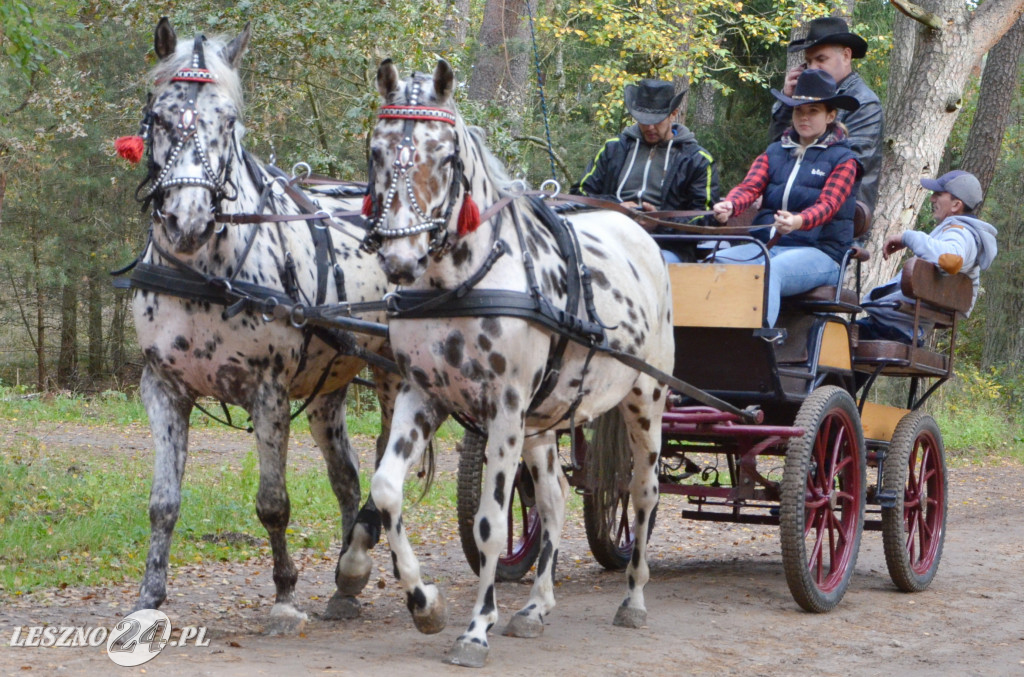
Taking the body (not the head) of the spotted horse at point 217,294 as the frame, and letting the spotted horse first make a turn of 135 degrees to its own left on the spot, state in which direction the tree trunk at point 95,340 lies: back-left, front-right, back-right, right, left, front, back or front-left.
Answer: left

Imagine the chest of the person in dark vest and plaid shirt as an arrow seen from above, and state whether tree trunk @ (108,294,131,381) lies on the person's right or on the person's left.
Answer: on the person's right

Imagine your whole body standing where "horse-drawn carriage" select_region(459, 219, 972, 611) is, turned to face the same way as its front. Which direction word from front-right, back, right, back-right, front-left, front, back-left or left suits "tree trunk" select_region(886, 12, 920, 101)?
back-right

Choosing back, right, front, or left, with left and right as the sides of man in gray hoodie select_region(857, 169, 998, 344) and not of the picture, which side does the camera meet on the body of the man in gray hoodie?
left

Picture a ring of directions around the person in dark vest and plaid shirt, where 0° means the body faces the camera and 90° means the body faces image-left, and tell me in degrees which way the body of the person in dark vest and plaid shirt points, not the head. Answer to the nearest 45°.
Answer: approximately 45°

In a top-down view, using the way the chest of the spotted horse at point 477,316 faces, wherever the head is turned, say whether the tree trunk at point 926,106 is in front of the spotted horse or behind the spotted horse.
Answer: behind

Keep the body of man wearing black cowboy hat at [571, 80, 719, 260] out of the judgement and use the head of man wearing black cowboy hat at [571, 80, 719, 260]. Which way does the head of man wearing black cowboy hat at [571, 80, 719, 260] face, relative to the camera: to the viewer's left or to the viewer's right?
to the viewer's left

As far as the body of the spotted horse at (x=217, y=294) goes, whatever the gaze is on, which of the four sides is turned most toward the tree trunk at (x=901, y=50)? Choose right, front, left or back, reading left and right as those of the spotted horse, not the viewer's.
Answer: back

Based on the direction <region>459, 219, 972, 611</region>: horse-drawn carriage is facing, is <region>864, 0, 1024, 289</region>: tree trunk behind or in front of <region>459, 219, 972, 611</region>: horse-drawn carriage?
behind

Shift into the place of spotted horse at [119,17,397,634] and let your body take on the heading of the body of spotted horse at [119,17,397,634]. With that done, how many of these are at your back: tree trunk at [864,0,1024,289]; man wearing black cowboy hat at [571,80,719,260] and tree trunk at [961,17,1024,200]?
3

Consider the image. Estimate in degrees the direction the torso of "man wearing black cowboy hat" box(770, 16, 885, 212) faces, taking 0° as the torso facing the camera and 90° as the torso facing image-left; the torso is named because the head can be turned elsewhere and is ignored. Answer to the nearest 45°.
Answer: approximately 45°
